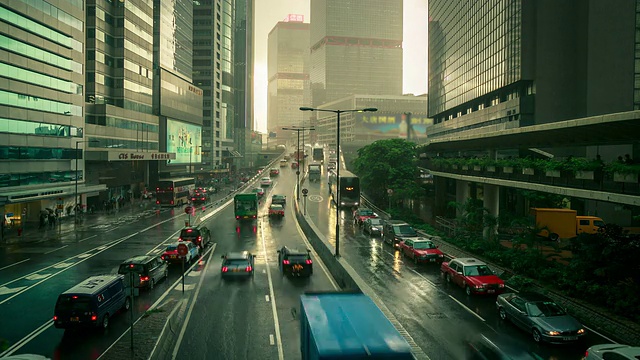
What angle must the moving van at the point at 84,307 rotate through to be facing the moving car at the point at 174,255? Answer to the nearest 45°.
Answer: approximately 45° to its left

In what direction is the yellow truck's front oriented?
to the viewer's right

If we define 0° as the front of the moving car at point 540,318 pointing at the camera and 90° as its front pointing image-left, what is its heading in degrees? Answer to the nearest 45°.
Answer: approximately 315°

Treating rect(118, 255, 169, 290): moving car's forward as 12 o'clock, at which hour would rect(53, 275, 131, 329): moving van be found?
rect(53, 275, 131, 329): moving van is roughly at 5 o'clock from rect(118, 255, 169, 290): moving car.

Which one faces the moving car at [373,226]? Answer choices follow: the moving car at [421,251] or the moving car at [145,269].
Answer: the moving car at [145,269]

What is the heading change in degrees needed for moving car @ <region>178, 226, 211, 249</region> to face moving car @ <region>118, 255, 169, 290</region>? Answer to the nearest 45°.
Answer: approximately 135° to its right

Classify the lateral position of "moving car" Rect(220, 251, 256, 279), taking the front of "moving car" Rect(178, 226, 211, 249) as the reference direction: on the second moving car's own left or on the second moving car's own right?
on the second moving car's own right

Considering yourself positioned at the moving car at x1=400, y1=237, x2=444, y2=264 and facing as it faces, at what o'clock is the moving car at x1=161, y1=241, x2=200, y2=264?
the moving car at x1=161, y1=241, x2=200, y2=264 is roughly at 4 o'clock from the moving car at x1=400, y1=237, x2=444, y2=264.

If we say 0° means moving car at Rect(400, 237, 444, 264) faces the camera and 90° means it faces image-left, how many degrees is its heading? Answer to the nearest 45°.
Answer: approximately 315°

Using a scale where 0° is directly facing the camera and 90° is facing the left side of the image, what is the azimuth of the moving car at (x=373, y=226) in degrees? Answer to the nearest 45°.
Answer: approximately 315°

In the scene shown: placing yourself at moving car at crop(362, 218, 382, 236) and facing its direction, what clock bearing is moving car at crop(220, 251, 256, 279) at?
moving car at crop(220, 251, 256, 279) is roughly at 2 o'clock from moving car at crop(362, 218, 382, 236).

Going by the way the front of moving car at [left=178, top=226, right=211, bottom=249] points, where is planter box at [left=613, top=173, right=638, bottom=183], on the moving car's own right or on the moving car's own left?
on the moving car's own right

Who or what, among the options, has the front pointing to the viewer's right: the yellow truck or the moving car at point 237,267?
the yellow truck

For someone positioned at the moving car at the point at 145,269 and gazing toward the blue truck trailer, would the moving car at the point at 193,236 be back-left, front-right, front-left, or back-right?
back-left

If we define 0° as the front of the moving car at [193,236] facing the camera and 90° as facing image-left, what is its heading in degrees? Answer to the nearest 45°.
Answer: approximately 225°

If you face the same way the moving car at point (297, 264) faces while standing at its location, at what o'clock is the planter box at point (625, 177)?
The planter box is roughly at 4 o'clock from the moving car.

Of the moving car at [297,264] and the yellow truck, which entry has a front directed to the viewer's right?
the yellow truck

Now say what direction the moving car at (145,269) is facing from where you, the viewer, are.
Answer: facing away from the viewer and to the right of the viewer

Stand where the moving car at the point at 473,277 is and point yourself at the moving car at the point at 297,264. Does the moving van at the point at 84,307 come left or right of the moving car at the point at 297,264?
left

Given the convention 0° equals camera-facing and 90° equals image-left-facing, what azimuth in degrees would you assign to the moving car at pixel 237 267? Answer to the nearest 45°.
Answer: approximately 180°

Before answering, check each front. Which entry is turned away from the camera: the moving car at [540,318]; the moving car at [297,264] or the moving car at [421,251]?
the moving car at [297,264]
